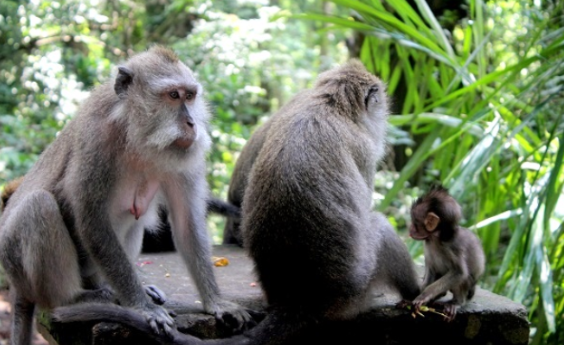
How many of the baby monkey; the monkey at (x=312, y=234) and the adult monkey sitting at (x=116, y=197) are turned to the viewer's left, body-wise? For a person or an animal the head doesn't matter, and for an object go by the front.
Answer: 1

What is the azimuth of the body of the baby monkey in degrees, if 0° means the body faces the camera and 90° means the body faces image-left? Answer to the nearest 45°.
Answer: approximately 90°

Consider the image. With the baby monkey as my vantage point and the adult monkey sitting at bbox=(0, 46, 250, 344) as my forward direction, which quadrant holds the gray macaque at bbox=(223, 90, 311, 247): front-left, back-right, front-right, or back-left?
front-right

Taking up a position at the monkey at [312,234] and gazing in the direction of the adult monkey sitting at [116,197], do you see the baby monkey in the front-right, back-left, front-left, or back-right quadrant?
back-right

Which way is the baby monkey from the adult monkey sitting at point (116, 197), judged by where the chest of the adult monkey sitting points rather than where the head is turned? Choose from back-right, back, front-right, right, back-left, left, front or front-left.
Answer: front-left

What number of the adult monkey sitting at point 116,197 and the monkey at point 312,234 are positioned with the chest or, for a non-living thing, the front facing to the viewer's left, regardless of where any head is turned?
0

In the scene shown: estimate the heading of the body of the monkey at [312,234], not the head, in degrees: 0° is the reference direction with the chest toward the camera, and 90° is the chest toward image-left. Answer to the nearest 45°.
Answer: approximately 225°

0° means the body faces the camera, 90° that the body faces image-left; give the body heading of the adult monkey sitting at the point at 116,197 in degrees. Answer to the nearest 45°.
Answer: approximately 315°

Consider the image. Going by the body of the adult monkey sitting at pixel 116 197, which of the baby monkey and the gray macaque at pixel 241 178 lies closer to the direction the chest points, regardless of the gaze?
the baby monkey

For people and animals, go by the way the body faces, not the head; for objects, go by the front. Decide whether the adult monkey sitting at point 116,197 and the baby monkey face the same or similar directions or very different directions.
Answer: very different directions

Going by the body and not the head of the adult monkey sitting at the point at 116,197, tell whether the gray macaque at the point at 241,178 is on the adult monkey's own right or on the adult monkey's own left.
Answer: on the adult monkey's own left
